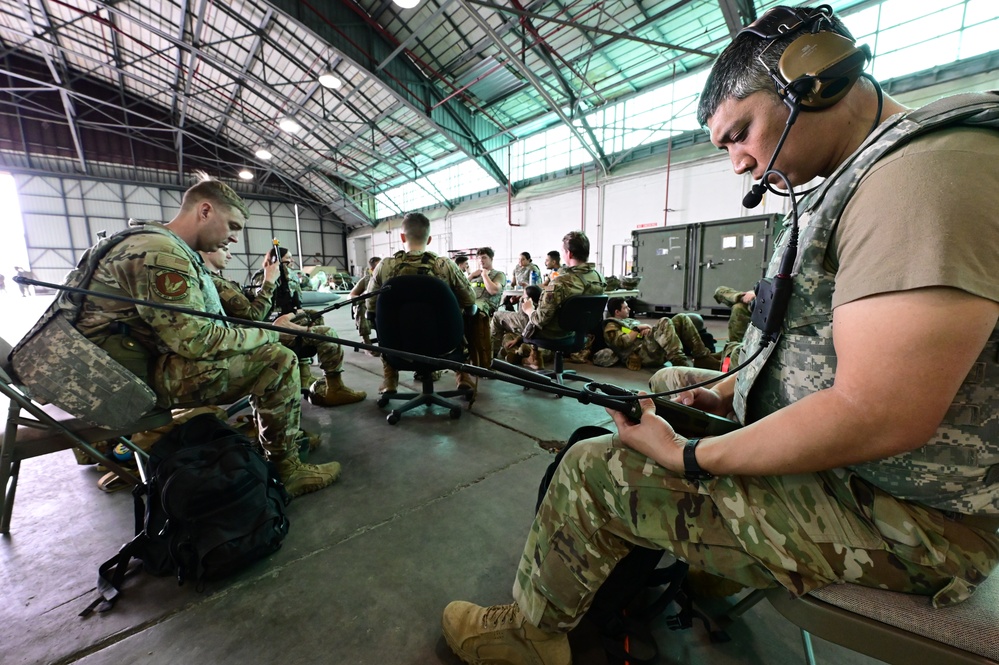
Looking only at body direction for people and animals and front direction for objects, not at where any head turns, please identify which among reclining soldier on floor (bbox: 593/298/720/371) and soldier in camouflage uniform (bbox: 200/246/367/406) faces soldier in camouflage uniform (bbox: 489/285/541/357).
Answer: soldier in camouflage uniform (bbox: 200/246/367/406)

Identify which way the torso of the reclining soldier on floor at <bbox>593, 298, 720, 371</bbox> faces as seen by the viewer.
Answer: to the viewer's right

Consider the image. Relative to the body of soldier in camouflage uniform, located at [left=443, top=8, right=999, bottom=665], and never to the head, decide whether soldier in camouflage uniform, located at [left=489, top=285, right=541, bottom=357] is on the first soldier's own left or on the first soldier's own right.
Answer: on the first soldier's own right

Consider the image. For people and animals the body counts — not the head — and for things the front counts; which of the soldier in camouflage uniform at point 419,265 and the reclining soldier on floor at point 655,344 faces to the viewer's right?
the reclining soldier on floor

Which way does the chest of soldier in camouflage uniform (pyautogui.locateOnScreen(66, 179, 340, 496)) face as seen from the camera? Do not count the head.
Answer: to the viewer's right

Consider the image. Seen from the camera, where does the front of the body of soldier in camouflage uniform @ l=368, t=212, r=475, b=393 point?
away from the camera

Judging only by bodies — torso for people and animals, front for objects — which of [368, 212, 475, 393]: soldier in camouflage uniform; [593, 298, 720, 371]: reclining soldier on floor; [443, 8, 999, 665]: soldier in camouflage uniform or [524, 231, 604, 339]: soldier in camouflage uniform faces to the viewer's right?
the reclining soldier on floor

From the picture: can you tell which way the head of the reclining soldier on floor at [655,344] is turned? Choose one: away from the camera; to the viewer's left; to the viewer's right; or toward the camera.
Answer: to the viewer's right

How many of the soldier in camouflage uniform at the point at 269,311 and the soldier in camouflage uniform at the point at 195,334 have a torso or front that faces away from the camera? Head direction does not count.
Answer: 0

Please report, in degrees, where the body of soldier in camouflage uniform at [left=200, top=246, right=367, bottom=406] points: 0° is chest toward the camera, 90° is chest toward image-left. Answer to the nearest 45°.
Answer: approximately 270°

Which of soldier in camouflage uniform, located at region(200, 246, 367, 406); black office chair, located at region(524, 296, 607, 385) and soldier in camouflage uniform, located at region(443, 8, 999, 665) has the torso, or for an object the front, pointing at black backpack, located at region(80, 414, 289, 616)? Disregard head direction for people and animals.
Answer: soldier in camouflage uniform, located at region(443, 8, 999, 665)

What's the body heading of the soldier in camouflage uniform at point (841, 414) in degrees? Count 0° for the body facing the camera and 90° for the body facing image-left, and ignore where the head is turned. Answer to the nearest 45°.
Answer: approximately 90°

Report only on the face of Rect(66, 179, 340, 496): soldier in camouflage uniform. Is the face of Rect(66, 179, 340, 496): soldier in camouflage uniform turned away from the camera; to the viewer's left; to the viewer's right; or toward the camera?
to the viewer's right

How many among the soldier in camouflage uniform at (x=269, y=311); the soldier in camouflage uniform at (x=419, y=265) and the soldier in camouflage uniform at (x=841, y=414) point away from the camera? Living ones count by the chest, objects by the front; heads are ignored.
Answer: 1

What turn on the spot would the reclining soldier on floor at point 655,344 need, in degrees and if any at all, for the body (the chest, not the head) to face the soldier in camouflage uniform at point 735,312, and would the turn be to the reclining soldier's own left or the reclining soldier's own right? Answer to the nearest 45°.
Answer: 0° — they already face them

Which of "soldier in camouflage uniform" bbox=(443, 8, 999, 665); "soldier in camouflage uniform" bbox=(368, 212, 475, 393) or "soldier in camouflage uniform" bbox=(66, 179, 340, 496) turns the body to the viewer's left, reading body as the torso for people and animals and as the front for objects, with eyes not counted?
"soldier in camouflage uniform" bbox=(443, 8, 999, 665)

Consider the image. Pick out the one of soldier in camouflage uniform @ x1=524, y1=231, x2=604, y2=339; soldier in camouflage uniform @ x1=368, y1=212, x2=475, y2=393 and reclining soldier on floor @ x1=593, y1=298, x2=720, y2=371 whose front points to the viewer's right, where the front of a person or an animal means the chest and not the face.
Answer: the reclining soldier on floor

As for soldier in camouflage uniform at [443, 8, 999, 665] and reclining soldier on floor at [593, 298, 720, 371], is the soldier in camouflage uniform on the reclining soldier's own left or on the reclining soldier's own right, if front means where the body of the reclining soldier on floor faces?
on the reclining soldier's own right
